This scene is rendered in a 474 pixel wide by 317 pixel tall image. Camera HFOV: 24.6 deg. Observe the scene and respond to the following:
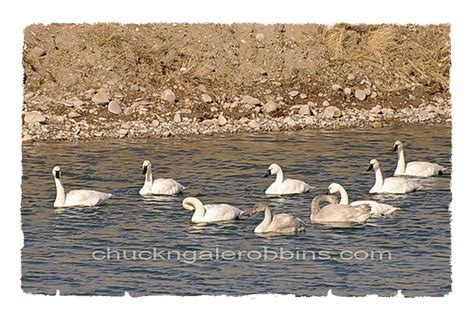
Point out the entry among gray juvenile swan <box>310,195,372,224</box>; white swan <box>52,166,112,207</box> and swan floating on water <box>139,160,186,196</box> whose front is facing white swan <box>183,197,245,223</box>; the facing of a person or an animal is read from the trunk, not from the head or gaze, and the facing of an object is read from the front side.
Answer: gray juvenile swan <box>310,195,372,224</box>

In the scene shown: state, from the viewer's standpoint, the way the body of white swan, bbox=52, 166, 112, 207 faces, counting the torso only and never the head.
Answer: to the viewer's left

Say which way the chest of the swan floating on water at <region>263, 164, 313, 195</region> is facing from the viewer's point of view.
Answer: to the viewer's left

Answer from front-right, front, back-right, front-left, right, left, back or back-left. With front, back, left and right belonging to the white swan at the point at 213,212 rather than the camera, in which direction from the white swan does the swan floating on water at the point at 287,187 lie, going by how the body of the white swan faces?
back-right

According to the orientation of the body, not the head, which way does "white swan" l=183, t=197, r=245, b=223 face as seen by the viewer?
to the viewer's left

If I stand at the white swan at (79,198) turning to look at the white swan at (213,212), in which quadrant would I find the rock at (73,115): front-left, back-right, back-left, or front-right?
back-left

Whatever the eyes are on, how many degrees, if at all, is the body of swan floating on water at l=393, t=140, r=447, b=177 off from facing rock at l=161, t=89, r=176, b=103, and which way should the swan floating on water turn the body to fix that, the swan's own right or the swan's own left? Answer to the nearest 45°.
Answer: approximately 45° to the swan's own right

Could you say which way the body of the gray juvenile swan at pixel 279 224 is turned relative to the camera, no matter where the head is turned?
to the viewer's left

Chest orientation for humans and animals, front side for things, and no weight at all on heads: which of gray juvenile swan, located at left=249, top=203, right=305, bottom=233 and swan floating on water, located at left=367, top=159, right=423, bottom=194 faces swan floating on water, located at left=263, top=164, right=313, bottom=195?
swan floating on water, located at left=367, top=159, right=423, bottom=194

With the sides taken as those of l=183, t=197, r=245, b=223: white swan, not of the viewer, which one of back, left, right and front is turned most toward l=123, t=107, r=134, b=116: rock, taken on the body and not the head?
right

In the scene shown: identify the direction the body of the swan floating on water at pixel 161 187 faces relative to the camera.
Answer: to the viewer's left

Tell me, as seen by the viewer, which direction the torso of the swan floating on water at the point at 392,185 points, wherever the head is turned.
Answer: to the viewer's left

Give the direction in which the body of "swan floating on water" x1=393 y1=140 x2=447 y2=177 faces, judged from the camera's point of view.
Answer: to the viewer's left

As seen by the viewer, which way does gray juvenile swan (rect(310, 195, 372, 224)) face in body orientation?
to the viewer's left
